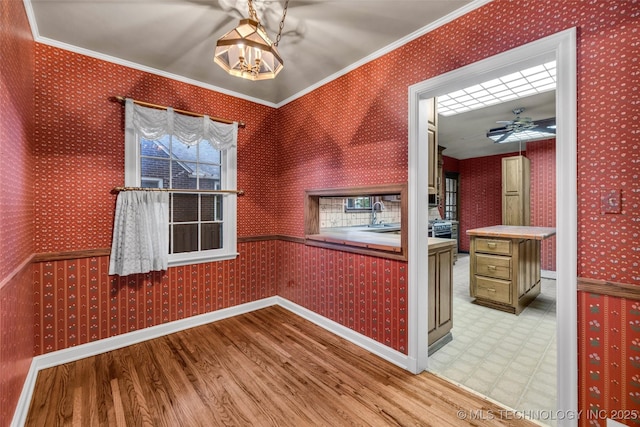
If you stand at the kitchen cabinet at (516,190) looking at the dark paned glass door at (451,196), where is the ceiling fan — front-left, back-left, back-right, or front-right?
back-left

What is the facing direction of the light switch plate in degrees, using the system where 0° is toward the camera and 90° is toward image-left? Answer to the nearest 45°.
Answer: approximately 0°

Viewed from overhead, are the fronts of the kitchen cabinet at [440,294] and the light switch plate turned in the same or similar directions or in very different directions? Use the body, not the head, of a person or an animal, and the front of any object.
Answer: very different directions

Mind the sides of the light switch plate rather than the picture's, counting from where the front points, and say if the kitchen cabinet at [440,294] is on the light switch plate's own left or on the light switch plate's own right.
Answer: on the light switch plate's own right

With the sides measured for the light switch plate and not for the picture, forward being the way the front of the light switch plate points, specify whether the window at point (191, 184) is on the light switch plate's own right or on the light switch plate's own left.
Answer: on the light switch plate's own right

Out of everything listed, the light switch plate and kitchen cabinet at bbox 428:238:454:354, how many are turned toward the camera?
1

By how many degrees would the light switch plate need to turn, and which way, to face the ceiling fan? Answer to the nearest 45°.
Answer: approximately 180°

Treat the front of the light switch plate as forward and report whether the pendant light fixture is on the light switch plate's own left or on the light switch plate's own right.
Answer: on the light switch plate's own right

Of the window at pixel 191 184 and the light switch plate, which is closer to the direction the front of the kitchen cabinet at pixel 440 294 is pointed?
the light switch plate

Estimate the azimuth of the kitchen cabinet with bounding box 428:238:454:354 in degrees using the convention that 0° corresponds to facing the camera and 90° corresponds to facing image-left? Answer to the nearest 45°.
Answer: approximately 225°
